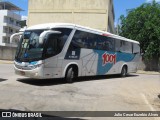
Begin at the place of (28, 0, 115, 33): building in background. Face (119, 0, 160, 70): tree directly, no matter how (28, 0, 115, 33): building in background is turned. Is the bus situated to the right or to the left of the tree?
right

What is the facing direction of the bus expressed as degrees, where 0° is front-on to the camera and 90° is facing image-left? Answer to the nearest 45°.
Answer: approximately 45°

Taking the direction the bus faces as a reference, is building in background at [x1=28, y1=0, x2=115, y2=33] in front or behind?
behind

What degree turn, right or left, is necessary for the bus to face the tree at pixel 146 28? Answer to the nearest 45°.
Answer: approximately 180°
